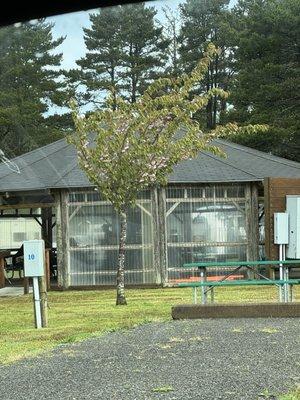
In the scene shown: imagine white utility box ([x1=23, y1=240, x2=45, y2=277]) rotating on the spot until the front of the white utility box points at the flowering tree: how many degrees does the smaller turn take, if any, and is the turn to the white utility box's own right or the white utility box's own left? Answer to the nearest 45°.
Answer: approximately 135° to the white utility box's own left

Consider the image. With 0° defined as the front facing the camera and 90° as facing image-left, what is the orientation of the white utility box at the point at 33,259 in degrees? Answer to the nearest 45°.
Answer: approximately 0°

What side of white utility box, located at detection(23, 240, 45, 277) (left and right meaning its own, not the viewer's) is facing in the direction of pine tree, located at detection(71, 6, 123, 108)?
back

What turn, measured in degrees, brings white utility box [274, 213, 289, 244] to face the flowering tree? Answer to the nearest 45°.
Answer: approximately 45° to its right

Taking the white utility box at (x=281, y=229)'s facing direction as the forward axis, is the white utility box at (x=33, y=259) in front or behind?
in front
